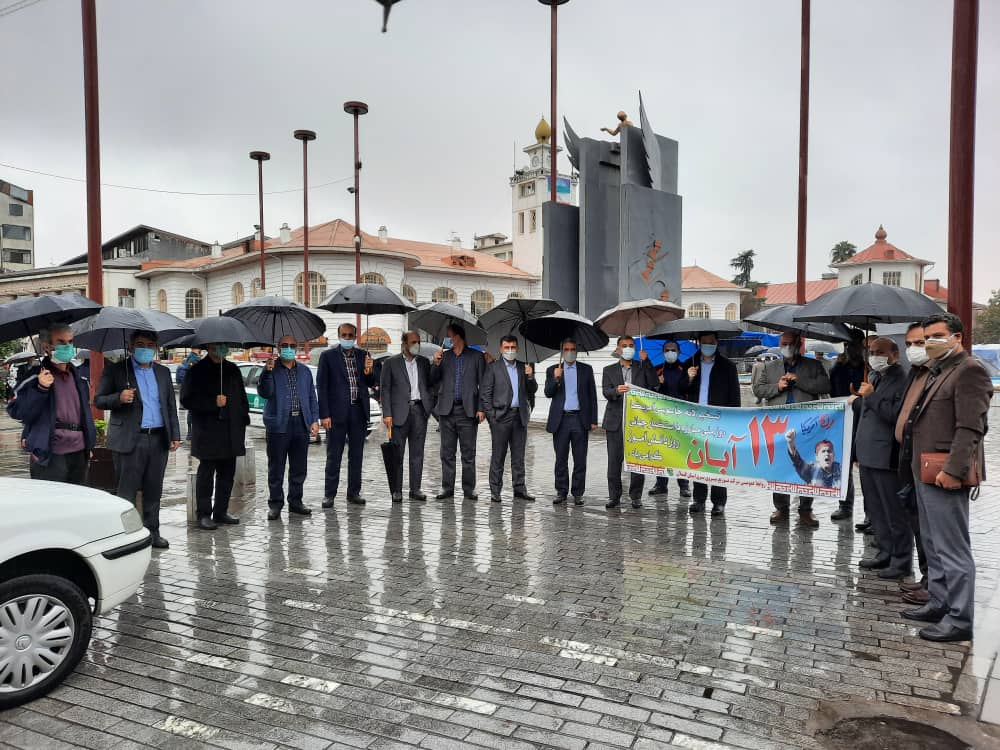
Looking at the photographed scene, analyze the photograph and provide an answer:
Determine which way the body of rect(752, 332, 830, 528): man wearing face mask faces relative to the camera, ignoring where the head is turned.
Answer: toward the camera

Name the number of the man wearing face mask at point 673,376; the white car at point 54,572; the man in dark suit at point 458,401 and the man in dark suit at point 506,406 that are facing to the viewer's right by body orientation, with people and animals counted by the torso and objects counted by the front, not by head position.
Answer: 1

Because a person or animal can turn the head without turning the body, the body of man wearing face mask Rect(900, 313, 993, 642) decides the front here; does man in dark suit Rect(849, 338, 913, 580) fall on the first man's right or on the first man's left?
on the first man's right

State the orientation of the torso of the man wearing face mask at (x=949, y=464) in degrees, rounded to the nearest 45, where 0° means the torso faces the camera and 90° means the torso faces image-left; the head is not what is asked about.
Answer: approximately 90°

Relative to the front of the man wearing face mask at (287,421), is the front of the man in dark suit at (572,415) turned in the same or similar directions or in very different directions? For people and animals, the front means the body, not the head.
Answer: same or similar directions

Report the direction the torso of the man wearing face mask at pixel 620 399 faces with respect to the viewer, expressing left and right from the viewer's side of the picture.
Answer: facing the viewer

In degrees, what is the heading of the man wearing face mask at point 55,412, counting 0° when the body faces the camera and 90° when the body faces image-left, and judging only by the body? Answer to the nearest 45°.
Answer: approximately 315°

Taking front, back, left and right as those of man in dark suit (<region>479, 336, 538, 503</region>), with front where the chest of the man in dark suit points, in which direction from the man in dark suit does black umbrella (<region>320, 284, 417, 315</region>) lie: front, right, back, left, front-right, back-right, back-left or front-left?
right

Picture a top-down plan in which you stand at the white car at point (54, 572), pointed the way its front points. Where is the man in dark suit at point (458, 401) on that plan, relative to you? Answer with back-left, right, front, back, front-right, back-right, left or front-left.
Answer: front-left

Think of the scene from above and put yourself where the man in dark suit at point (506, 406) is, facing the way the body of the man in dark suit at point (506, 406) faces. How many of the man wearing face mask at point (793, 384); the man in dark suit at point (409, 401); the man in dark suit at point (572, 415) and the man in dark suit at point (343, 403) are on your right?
2

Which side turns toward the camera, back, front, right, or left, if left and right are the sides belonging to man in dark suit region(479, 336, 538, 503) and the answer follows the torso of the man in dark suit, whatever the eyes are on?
front

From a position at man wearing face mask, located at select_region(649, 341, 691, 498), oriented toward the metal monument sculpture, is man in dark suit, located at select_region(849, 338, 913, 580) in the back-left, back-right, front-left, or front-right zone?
back-right

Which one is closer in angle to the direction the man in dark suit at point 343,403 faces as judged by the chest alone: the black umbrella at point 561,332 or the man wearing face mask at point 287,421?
the man wearing face mask

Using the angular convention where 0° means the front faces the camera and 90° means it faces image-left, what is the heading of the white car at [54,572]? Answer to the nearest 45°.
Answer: approximately 270°

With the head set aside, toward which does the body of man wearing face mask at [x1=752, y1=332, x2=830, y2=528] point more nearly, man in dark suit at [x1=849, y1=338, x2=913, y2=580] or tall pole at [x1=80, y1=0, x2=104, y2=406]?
the man in dark suit
